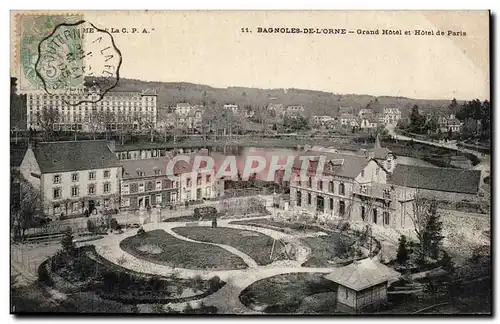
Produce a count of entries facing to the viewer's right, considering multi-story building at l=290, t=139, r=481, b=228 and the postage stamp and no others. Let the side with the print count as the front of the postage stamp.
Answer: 0

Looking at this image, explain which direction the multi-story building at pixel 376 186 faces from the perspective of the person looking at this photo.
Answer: facing the viewer and to the left of the viewer

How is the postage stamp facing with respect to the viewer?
toward the camera
